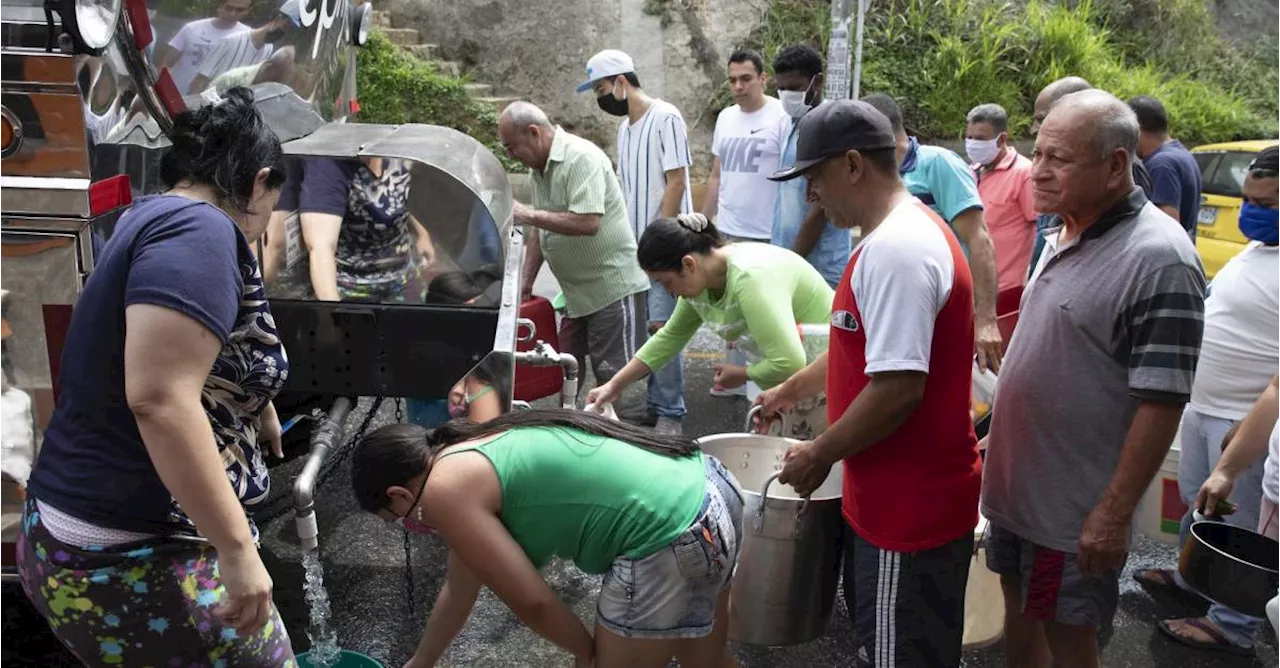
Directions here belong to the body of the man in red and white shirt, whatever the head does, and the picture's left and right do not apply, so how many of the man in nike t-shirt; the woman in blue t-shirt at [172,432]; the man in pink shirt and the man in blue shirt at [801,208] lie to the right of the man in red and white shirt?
3

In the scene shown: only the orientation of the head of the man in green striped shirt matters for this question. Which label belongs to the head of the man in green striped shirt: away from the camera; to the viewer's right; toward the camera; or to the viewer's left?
to the viewer's left

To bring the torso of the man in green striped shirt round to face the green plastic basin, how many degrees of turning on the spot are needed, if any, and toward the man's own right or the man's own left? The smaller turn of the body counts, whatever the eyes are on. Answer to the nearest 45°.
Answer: approximately 90° to the man's own left

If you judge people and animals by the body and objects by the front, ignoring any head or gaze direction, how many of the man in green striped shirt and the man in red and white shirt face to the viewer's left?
2

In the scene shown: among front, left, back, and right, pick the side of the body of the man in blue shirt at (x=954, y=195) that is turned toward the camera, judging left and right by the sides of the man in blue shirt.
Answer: left

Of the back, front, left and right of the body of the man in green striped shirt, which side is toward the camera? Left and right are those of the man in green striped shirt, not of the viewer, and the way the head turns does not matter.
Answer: left

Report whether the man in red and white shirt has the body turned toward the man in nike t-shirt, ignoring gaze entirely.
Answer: no

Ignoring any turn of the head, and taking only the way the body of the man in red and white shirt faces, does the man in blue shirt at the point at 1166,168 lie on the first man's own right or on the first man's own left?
on the first man's own right

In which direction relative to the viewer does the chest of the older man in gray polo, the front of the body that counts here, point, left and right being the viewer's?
facing the viewer and to the left of the viewer

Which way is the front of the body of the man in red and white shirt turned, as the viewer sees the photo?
to the viewer's left

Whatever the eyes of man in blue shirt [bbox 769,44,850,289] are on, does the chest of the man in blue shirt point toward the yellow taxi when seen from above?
no

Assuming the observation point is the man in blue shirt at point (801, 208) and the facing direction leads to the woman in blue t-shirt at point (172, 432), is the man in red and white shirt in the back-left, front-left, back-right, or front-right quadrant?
front-left

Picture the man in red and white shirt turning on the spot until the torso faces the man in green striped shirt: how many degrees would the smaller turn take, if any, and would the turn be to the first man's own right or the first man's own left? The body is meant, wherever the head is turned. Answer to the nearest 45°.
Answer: approximately 45° to the first man's own right

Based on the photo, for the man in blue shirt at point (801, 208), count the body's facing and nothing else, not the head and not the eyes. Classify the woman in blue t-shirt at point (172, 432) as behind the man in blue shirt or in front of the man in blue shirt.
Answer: in front

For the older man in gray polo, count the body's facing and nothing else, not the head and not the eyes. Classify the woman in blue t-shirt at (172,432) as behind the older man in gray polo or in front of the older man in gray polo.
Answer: in front

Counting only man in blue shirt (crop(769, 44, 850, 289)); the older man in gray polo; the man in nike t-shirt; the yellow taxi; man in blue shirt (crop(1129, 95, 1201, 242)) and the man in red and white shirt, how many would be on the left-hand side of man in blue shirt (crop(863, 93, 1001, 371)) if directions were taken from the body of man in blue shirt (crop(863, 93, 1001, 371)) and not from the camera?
2

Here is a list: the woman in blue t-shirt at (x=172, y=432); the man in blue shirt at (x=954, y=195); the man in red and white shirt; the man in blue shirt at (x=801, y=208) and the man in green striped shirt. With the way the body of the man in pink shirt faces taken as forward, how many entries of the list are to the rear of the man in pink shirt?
0

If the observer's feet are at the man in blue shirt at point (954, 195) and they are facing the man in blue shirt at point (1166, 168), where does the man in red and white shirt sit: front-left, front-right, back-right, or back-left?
back-right

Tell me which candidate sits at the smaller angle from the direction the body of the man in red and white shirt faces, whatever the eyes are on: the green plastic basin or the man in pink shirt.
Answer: the green plastic basin
